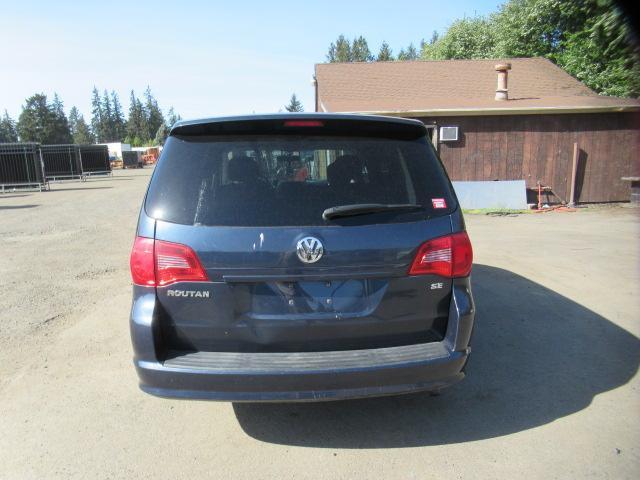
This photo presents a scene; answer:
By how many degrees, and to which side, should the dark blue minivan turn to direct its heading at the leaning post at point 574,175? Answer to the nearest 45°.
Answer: approximately 45° to its right

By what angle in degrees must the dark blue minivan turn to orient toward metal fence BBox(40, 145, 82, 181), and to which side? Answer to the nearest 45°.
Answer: approximately 45° to its left

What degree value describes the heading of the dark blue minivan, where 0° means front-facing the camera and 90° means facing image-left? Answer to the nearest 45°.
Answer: approximately 180°

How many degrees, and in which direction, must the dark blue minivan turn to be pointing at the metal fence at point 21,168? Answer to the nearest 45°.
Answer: approximately 45° to its left

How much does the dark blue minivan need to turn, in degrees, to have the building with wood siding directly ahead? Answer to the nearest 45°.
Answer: approximately 45° to its right
